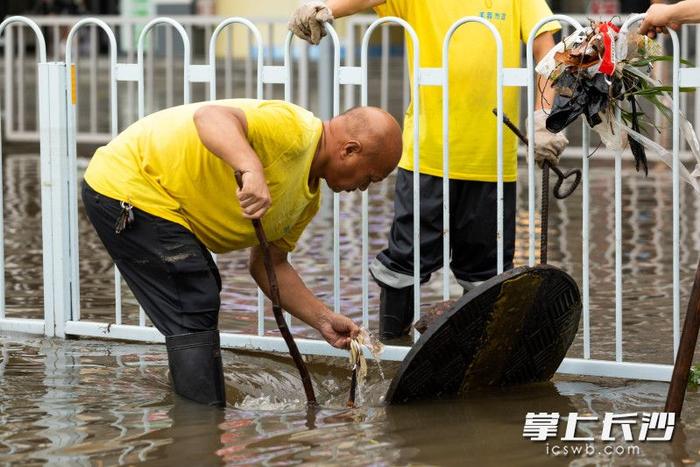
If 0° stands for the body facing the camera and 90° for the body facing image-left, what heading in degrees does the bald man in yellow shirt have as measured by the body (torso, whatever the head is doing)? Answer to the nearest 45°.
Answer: approximately 270°

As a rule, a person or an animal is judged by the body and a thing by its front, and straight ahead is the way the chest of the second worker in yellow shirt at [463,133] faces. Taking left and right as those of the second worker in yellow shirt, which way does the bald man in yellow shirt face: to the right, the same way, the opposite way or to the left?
to the left

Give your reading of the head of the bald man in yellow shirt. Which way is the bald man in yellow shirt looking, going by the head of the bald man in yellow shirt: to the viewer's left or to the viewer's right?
to the viewer's right

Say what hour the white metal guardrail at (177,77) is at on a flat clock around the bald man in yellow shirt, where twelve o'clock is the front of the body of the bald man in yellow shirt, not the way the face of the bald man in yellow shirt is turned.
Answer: The white metal guardrail is roughly at 9 o'clock from the bald man in yellow shirt.

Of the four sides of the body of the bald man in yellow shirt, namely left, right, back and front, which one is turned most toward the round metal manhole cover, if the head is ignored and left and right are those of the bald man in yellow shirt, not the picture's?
front

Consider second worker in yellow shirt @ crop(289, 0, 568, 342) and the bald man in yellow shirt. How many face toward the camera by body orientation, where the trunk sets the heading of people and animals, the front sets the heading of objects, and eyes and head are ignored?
1
